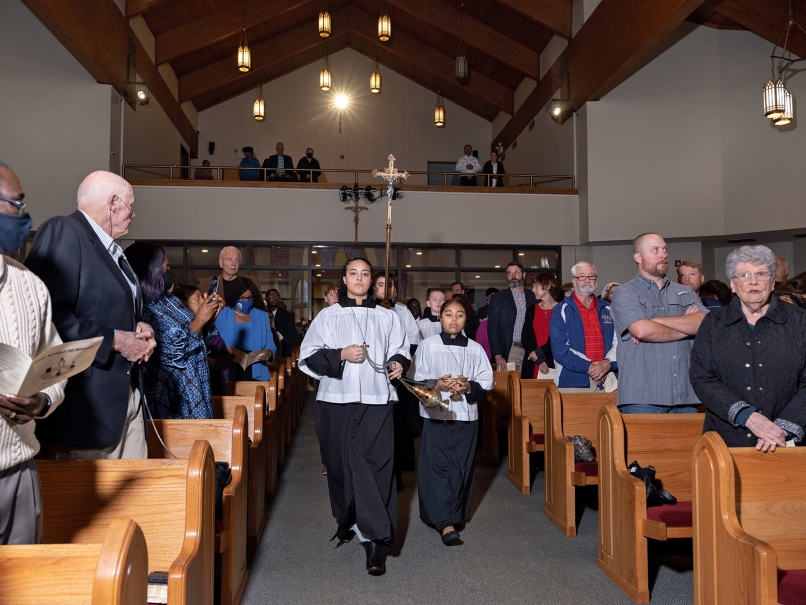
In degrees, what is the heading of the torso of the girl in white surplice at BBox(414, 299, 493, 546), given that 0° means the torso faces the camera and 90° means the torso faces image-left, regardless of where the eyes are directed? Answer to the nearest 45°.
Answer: approximately 0°

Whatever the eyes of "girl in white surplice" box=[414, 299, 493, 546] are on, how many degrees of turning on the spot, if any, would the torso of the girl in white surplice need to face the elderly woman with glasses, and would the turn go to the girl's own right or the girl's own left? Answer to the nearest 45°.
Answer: approximately 45° to the girl's own left

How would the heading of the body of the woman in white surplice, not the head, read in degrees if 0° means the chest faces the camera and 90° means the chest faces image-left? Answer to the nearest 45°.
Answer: approximately 0°
